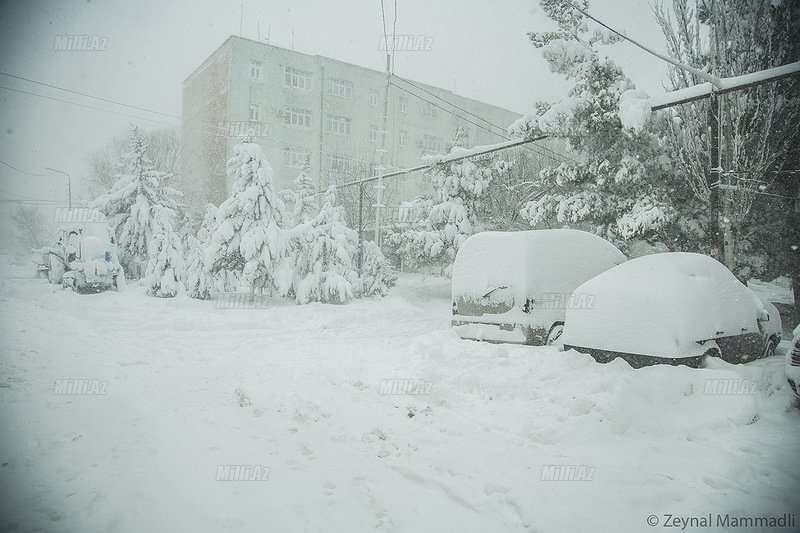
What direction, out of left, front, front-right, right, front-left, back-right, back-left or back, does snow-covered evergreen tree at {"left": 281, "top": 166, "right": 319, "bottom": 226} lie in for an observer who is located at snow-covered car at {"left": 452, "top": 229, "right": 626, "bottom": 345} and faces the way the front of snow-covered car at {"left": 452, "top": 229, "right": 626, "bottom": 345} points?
left

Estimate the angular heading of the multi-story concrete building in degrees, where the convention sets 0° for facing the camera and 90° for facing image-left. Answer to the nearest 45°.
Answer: approximately 315°

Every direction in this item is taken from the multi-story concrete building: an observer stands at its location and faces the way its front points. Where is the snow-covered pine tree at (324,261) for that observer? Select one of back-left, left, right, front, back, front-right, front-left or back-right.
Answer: front-right

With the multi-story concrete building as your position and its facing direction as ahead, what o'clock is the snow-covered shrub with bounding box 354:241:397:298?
The snow-covered shrub is roughly at 1 o'clock from the multi-story concrete building.

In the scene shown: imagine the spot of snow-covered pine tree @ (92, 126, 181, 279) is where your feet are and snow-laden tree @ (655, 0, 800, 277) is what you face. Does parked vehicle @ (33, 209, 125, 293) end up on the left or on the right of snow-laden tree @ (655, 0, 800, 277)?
right

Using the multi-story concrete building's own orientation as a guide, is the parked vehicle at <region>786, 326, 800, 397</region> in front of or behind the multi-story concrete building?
in front

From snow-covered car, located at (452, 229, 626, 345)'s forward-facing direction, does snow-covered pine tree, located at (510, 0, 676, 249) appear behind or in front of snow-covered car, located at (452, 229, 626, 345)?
in front

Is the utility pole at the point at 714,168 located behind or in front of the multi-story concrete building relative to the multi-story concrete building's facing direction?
in front

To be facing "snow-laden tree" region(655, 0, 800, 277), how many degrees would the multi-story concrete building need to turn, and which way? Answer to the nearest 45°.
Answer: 0° — it already faces it

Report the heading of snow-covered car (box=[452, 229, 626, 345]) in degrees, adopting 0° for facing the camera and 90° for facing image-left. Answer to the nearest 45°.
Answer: approximately 225°

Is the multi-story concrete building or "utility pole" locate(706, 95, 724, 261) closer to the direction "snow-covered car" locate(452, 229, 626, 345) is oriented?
the utility pole

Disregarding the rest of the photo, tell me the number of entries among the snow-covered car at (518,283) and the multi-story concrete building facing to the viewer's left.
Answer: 0

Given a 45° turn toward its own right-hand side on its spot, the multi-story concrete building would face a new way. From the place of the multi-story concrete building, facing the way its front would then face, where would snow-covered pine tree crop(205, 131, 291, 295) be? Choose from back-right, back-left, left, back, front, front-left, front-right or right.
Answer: front
